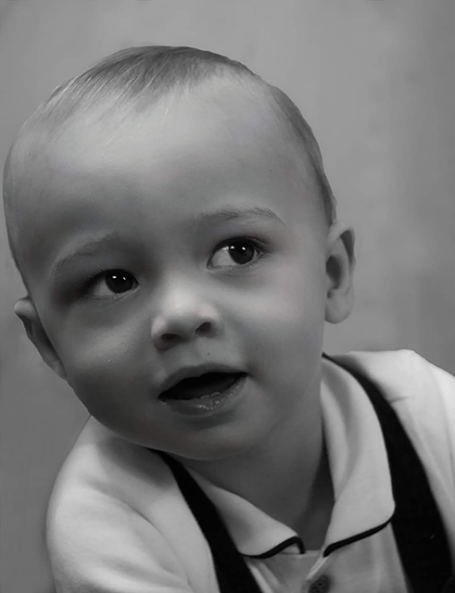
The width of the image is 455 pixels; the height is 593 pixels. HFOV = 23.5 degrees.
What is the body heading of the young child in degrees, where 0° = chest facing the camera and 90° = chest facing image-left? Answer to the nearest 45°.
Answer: approximately 0°

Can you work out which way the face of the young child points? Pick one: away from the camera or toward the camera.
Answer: toward the camera
